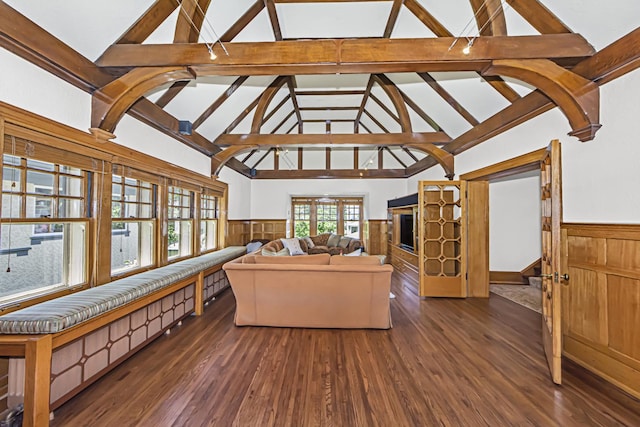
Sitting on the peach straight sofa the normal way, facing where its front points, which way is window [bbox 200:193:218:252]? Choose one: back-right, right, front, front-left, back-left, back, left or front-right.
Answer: front-left

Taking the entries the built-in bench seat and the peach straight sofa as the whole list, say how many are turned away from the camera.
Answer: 1

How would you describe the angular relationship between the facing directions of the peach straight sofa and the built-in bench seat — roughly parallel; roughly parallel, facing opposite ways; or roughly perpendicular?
roughly perpendicular

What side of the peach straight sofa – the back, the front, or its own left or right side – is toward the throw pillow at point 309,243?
front

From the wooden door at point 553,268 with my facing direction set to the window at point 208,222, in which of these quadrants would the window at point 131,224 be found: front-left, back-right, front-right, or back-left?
front-left

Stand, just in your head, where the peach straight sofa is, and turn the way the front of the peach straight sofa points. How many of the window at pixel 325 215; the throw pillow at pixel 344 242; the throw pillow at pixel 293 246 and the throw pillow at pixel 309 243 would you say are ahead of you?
4

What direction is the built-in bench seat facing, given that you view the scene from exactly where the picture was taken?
facing the viewer and to the right of the viewer

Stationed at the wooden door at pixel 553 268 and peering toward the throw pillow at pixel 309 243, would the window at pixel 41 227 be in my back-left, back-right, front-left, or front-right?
front-left

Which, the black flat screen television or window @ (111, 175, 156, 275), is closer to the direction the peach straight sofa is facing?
the black flat screen television

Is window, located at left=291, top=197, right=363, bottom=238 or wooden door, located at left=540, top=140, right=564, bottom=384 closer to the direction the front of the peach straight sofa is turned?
the window

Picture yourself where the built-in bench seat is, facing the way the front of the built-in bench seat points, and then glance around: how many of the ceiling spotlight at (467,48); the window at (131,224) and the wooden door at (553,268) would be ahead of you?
2

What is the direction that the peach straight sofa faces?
away from the camera

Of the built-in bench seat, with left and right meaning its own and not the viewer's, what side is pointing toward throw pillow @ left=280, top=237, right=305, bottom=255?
left

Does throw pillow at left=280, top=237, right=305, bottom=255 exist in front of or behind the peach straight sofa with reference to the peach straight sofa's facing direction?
in front

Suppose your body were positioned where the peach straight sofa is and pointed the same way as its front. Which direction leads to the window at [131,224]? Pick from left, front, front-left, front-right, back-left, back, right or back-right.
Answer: left

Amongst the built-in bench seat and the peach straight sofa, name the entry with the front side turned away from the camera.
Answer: the peach straight sofa
